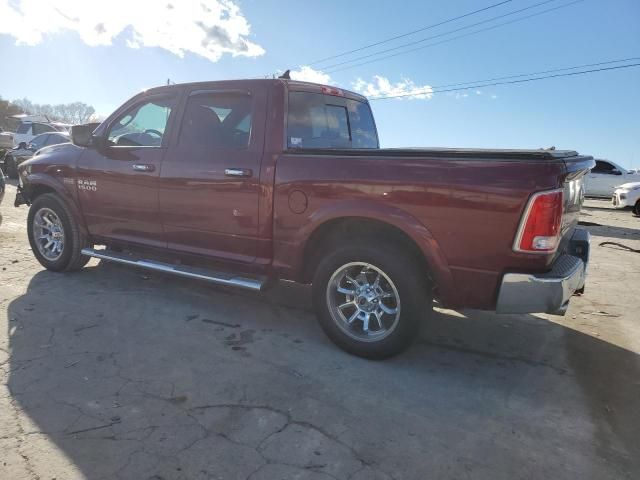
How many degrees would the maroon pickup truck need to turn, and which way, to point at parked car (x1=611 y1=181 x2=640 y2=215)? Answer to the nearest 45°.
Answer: approximately 90° to its right

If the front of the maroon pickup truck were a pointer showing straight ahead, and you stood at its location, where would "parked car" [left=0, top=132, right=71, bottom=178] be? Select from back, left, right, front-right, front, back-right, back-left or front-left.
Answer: front

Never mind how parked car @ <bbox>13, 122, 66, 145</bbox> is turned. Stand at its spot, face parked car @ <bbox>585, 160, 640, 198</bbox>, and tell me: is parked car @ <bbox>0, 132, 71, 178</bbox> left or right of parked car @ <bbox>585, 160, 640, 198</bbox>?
right

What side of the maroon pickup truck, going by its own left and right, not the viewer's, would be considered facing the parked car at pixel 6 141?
front

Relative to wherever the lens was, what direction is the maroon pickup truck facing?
facing away from the viewer and to the left of the viewer

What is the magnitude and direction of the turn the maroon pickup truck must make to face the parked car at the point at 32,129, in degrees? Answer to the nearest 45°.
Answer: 0° — it already faces it

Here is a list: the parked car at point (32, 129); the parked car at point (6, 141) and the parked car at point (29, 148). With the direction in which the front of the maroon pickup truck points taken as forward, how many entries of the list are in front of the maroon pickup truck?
3

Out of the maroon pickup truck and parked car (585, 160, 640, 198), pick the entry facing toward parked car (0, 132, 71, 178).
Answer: the maroon pickup truck

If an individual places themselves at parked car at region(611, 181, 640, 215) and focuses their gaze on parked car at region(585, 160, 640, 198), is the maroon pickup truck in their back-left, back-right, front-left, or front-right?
back-left
